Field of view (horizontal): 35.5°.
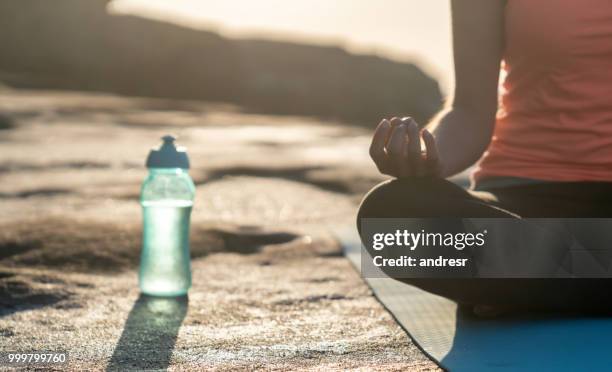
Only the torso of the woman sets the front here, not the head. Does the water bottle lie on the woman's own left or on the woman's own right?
on the woman's own right
